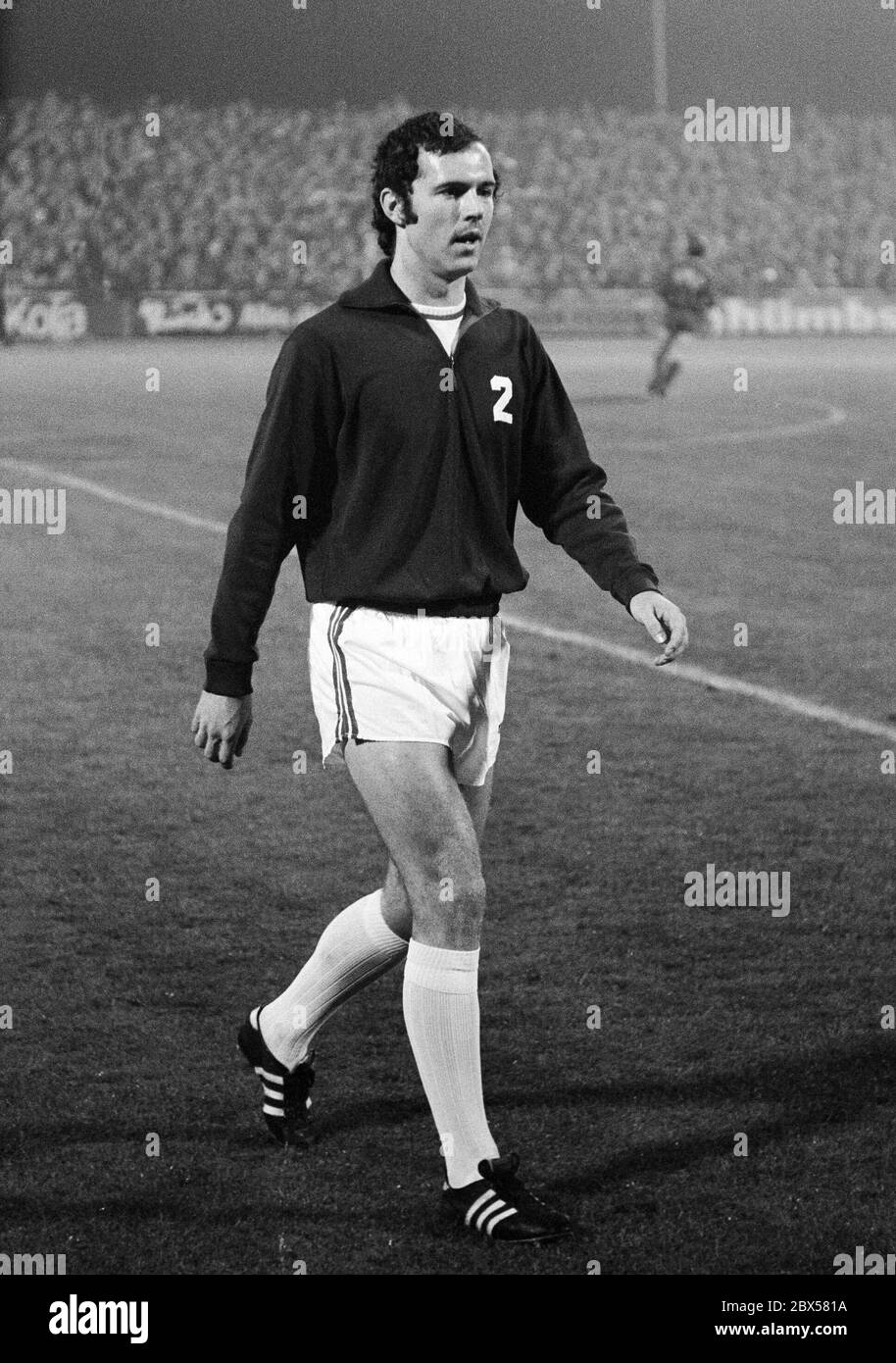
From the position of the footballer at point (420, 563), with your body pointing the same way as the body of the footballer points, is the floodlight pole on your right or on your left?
on your left

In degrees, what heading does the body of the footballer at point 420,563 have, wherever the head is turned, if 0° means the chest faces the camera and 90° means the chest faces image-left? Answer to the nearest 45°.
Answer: approximately 315°

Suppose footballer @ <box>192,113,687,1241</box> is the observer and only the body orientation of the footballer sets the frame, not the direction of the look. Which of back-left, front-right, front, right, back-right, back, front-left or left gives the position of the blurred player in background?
back-left
